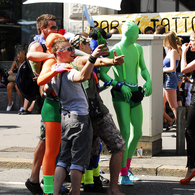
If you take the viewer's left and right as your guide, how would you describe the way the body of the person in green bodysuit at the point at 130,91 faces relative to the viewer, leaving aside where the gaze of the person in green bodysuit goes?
facing the viewer and to the right of the viewer

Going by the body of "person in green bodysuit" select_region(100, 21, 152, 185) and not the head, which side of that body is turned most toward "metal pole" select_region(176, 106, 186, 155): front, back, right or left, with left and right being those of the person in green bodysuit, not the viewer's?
left

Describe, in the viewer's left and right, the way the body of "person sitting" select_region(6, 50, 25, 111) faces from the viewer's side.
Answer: facing the viewer and to the left of the viewer

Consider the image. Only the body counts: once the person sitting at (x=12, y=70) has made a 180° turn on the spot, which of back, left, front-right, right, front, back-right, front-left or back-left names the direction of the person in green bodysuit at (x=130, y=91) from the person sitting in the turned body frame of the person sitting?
back-right

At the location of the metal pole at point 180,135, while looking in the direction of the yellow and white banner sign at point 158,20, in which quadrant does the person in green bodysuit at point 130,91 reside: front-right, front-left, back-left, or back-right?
back-left

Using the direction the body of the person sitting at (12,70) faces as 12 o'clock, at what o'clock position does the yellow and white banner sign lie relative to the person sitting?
The yellow and white banner sign is roughly at 8 o'clock from the person sitting.
